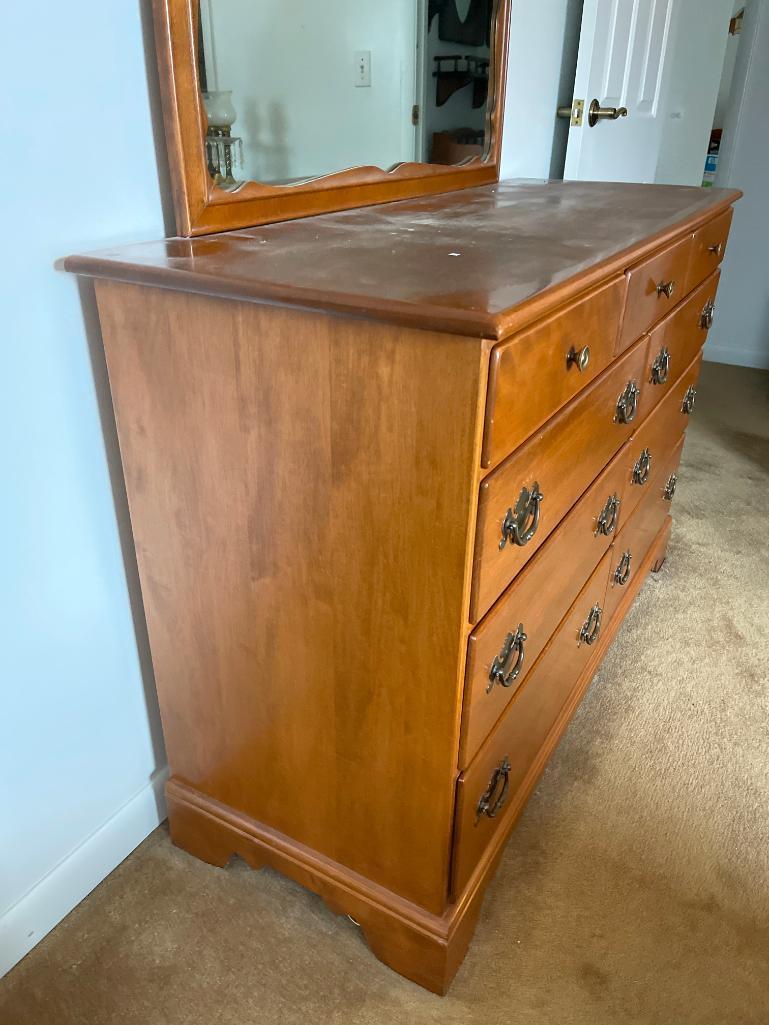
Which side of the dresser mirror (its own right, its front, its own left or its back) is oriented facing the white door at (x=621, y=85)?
left

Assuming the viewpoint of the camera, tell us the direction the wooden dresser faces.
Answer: facing the viewer and to the right of the viewer
